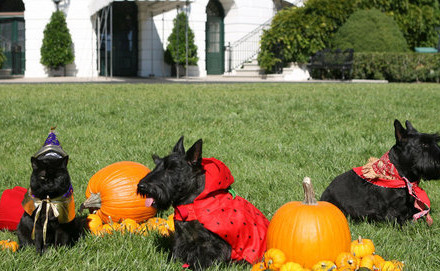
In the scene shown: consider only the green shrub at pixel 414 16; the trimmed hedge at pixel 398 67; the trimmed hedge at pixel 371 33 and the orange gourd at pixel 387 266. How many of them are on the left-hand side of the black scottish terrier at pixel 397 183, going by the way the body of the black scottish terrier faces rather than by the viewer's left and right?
3

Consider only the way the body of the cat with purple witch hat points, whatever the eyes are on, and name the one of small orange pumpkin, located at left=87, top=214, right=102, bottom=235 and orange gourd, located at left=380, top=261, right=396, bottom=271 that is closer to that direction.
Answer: the orange gourd

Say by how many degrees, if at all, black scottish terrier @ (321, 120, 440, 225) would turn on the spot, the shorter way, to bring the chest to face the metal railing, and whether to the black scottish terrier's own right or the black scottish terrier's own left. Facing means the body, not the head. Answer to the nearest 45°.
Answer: approximately 90° to the black scottish terrier's own left

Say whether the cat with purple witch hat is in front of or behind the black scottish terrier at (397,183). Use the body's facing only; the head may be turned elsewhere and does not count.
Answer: behind

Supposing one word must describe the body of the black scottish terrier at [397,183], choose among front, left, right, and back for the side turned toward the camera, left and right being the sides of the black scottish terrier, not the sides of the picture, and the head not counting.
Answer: right

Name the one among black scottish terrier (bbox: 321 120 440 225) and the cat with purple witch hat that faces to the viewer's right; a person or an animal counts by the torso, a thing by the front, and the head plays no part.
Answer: the black scottish terrier

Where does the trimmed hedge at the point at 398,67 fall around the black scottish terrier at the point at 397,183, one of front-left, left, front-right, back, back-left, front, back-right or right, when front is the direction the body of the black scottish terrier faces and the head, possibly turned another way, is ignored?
left
